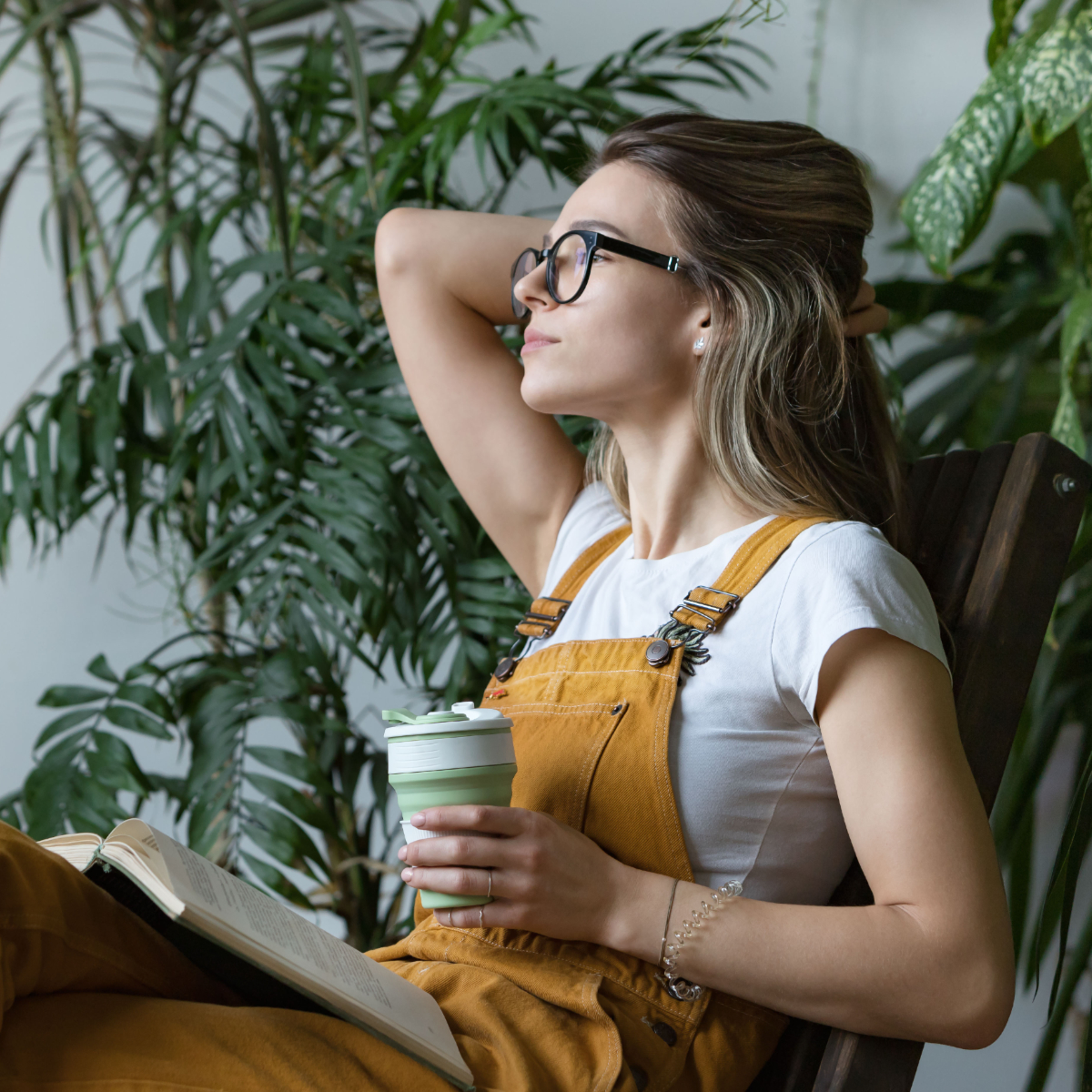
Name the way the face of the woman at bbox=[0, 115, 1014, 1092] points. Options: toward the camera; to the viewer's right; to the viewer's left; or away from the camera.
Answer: to the viewer's left

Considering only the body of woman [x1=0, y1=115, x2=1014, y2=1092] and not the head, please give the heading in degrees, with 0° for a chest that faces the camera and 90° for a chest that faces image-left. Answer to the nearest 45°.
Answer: approximately 45°

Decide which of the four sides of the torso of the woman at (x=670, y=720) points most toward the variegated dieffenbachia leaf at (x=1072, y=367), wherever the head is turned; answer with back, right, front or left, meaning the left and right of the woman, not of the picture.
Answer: back
